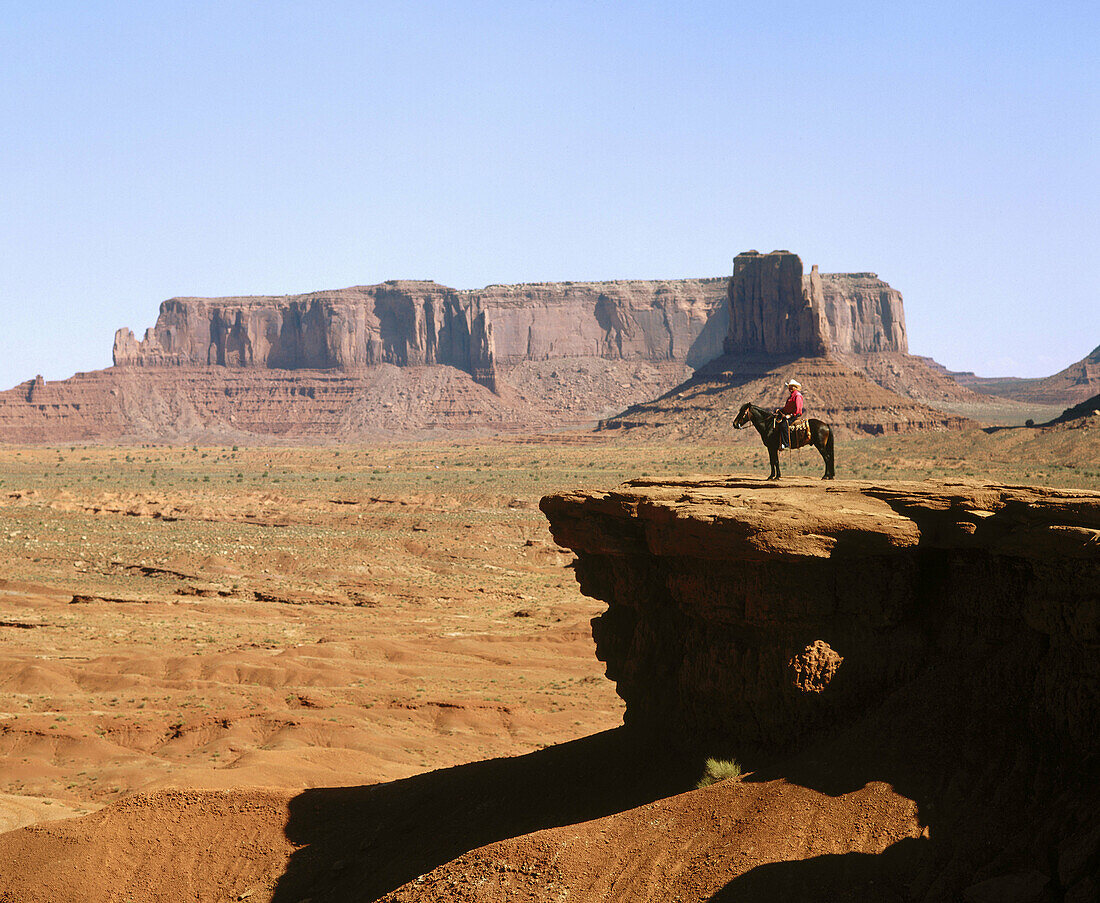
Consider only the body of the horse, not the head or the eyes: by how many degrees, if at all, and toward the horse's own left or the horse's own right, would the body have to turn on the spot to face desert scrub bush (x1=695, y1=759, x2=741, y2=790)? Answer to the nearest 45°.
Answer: approximately 90° to the horse's own left

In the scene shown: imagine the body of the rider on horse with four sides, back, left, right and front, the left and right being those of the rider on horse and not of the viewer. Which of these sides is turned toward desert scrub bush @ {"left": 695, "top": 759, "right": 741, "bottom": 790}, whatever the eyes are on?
left

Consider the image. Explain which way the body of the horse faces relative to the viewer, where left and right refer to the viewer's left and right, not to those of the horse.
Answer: facing to the left of the viewer

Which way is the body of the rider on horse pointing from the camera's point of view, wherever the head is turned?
to the viewer's left
